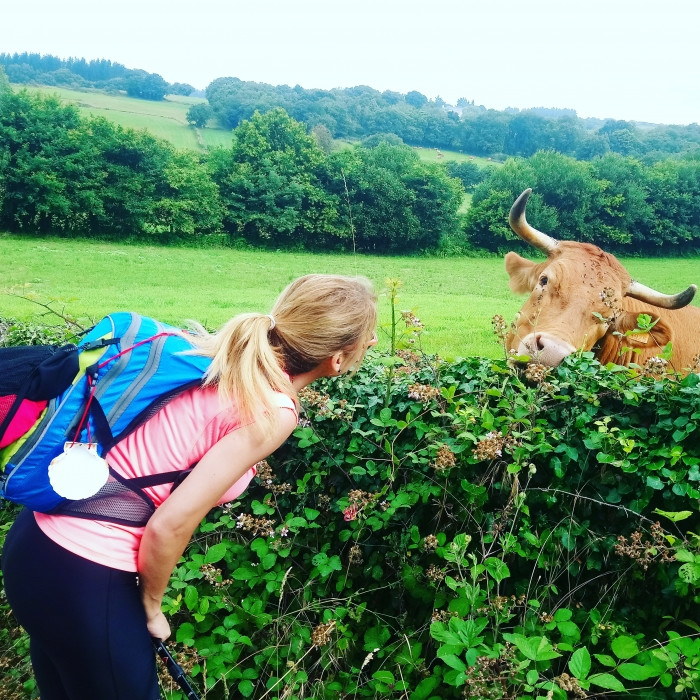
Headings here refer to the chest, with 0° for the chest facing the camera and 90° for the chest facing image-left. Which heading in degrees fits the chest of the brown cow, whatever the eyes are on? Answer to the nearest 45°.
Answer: approximately 45°

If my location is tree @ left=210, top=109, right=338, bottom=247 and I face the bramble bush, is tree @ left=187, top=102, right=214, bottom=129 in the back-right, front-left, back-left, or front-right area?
back-right

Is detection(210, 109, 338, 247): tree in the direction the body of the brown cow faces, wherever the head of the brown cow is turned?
no

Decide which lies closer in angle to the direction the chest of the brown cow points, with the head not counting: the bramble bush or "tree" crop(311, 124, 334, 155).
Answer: the bramble bush

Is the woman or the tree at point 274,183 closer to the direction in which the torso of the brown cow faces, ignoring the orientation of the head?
the woman

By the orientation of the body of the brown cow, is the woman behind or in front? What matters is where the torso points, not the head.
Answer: in front

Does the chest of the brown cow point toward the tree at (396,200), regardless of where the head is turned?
no

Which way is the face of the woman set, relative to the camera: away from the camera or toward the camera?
away from the camera

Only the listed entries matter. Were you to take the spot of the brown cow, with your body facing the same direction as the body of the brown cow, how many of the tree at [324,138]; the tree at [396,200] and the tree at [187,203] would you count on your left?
0

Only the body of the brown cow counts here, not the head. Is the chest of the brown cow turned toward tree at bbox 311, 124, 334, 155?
no

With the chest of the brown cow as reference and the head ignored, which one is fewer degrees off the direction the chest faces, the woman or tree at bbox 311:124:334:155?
the woman

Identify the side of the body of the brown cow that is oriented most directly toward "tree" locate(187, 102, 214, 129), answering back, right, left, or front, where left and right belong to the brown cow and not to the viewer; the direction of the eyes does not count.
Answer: right
